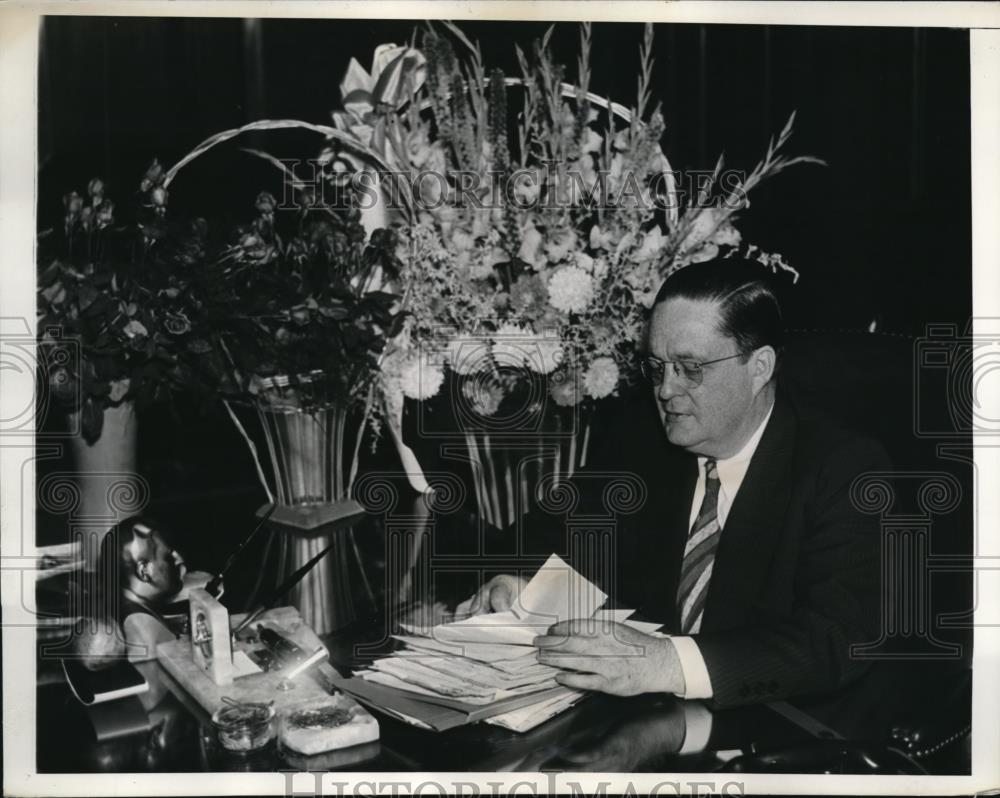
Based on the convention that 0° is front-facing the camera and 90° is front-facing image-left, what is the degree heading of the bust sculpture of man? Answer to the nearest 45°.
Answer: approximately 270°

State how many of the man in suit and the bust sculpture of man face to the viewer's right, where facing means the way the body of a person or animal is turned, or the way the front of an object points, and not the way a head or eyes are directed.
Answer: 1

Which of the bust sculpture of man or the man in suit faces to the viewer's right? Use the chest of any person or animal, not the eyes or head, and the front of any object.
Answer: the bust sculpture of man

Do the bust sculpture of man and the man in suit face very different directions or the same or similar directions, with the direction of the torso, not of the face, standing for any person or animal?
very different directions

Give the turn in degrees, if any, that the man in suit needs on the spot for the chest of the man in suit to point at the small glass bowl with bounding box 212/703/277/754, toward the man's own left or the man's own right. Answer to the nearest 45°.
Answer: approximately 45° to the man's own right

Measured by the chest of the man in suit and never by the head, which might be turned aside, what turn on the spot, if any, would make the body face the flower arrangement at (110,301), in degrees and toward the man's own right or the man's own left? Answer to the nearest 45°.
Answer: approximately 45° to the man's own right
